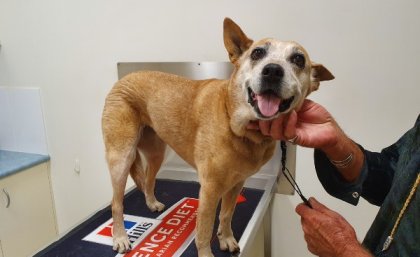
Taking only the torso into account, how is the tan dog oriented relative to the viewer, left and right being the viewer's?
facing the viewer and to the right of the viewer
